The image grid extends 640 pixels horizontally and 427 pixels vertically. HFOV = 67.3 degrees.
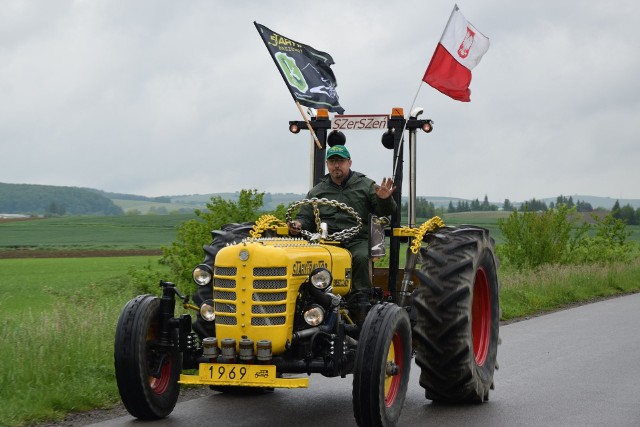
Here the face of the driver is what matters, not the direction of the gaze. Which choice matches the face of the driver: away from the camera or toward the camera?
toward the camera

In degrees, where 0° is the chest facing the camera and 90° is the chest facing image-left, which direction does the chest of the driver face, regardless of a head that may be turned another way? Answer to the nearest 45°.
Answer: approximately 0°
